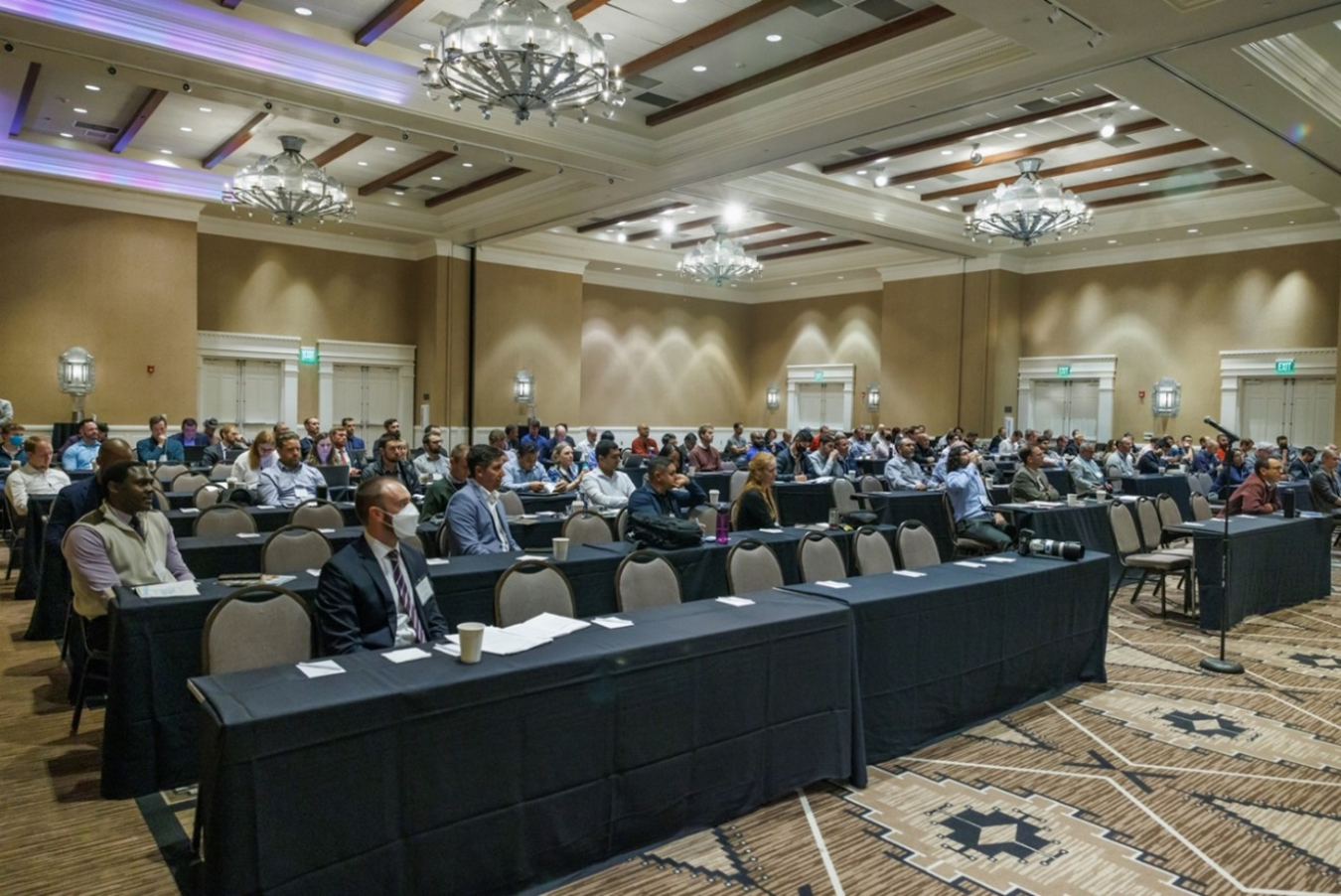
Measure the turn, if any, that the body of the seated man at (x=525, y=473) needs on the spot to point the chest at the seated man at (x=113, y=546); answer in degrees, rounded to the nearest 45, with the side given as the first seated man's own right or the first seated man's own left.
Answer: approximately 45° to the first seated man's own right

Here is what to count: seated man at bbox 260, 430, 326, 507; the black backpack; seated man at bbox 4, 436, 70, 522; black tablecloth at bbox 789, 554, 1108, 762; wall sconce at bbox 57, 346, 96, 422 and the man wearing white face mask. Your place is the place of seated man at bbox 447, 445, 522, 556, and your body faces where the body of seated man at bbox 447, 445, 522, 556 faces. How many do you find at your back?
3

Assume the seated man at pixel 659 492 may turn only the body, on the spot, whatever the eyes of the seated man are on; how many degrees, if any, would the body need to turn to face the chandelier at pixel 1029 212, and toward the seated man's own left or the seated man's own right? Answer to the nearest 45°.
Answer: approximately 90° to the seated man's own left

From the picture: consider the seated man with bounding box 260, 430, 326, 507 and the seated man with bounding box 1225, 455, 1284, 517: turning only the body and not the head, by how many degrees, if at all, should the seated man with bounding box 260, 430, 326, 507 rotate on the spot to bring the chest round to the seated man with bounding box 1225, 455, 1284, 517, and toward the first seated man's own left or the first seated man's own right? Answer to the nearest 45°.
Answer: approximately 45° to the first seated man's own left

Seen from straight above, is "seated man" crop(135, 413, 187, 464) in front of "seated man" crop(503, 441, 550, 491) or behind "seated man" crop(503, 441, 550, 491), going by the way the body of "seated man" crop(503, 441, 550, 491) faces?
behind

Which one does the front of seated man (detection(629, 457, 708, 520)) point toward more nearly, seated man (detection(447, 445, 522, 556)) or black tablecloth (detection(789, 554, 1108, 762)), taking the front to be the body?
the black tablecloth

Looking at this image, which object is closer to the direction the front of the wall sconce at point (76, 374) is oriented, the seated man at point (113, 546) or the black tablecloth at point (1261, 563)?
the seated man

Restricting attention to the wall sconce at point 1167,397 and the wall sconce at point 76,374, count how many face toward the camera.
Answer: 2

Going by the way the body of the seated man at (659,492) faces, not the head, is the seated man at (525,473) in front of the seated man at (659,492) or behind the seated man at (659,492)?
behind

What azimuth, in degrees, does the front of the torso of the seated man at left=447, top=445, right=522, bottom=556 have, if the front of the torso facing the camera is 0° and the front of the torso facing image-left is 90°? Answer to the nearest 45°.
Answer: approximately 315°
